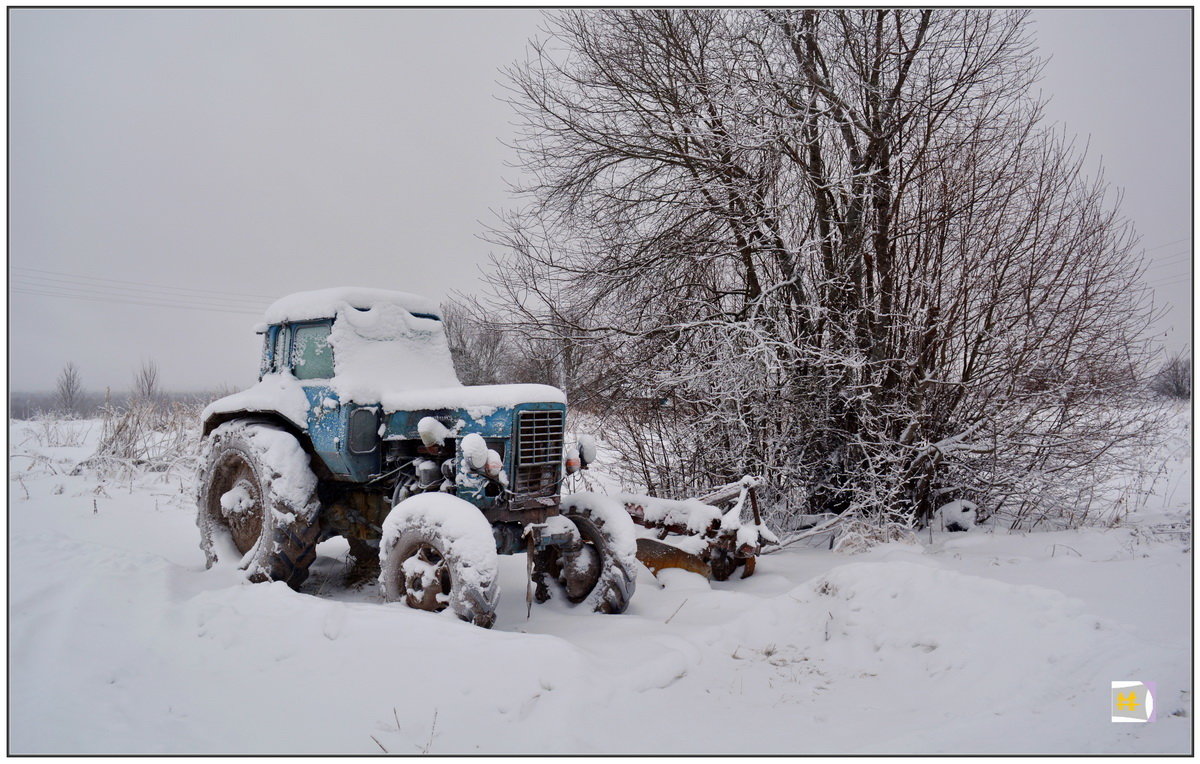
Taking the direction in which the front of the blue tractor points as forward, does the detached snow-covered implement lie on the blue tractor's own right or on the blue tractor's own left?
on the blue tractor's own left

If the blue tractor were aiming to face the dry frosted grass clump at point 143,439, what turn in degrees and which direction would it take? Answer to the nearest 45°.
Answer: approximately 180°

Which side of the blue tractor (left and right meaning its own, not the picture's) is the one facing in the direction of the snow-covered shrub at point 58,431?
back

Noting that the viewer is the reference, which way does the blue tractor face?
facing the viewer and to the right of the viewer

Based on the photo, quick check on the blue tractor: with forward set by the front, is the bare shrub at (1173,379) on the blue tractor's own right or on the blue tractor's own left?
on the blue tractor's own left
